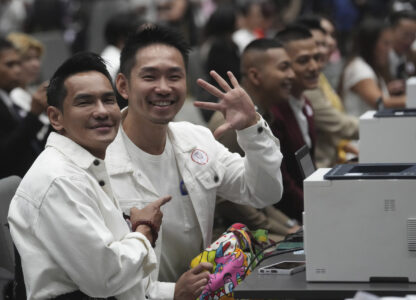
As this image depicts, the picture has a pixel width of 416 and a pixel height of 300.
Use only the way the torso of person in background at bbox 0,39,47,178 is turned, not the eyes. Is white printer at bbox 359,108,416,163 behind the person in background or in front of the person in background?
in front

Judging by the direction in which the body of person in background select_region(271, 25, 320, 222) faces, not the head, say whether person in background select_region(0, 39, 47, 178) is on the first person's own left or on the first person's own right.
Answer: on the first person's own right

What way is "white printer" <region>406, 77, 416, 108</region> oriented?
to the viewer's left
